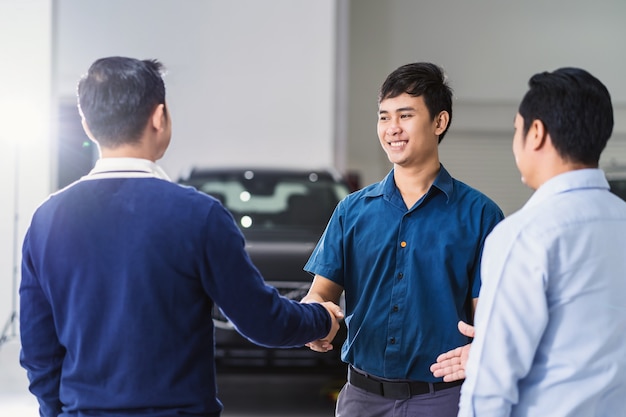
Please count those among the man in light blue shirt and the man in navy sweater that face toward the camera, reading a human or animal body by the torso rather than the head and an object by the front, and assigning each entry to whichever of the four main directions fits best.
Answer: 0

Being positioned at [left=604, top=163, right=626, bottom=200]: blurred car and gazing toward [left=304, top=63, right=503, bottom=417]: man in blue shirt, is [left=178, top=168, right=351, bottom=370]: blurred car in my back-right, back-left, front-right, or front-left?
front-right

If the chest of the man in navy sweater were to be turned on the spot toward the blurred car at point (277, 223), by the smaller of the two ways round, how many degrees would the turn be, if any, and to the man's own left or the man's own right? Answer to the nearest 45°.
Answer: approximately 45° to the man's own left

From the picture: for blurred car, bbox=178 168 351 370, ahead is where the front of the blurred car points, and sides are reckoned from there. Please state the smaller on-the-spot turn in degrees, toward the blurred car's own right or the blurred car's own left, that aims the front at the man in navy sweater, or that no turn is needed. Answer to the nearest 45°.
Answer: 0° — it already faces them

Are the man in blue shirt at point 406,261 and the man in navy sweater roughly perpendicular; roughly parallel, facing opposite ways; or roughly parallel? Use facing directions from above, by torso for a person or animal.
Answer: roughly parallel, facing opposite ways

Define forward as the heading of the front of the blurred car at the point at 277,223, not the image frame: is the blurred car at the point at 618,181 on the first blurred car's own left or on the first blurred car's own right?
on the first blurred car's own left

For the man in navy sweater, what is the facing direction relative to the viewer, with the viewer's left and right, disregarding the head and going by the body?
facing away from the viewer and to the right of the viewer

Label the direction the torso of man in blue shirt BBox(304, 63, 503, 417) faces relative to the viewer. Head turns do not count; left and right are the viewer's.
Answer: facing the viewer and to the left of the viewer

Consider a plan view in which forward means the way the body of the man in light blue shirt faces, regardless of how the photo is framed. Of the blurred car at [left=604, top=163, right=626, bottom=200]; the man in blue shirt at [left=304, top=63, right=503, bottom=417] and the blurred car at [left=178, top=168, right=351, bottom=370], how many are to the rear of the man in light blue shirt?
0

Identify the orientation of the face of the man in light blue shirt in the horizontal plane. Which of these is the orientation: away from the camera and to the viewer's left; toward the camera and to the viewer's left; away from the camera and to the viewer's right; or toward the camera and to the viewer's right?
away from the camera and to the viewer's left

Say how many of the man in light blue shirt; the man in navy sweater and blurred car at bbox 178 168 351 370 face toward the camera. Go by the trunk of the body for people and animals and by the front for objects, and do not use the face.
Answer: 1

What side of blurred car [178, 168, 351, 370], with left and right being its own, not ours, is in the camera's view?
front

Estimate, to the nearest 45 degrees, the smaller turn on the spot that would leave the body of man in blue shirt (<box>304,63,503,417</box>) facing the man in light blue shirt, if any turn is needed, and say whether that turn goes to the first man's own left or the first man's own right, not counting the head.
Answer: approximately 45° to the first man's own left

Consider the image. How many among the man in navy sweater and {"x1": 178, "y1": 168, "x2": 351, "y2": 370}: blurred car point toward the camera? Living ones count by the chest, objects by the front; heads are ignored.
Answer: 1

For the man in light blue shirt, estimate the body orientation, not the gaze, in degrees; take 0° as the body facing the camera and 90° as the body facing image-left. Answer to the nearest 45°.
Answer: approximately 135°

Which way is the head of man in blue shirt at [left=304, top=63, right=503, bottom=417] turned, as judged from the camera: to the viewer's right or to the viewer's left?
to the viewer's left
